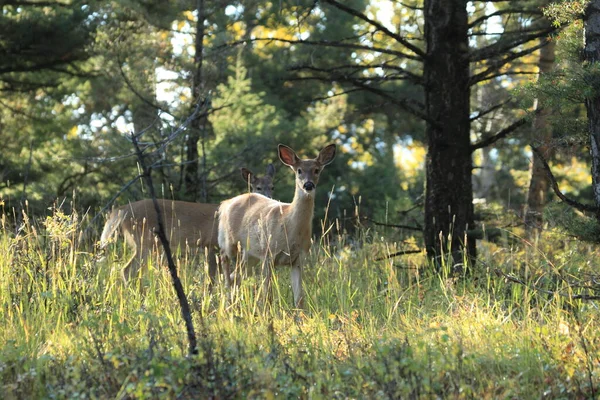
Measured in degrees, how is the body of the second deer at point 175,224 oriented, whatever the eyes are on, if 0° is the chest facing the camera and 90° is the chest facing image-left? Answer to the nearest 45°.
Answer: approximately 270°

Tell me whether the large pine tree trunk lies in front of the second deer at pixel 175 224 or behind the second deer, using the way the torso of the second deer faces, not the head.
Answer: in front

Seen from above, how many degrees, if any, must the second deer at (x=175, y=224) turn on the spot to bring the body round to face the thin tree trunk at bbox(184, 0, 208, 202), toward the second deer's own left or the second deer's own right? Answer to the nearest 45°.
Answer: approximately 90° to the second deer's own left

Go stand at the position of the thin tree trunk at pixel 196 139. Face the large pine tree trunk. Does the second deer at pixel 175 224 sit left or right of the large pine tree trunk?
right

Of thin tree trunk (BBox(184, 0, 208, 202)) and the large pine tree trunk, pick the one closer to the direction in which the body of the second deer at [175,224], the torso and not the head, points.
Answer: the large pine tree trunk

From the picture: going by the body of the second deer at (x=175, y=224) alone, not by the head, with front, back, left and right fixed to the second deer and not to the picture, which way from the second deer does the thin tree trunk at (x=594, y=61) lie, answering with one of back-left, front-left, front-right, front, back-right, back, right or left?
front-right
